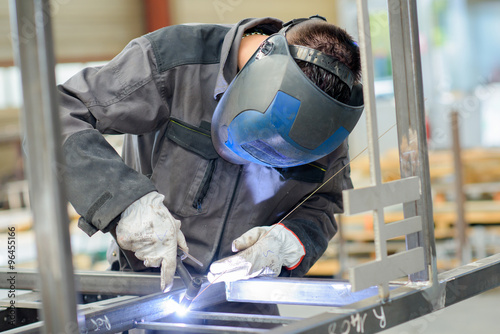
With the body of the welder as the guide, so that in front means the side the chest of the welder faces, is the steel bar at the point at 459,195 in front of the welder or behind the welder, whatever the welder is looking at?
behind

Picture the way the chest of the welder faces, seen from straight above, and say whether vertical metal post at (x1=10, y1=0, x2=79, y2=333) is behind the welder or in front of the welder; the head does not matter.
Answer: in front

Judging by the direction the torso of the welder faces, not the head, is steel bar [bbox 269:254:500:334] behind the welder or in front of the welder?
in front

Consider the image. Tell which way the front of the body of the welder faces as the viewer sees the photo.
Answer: toward the camera
